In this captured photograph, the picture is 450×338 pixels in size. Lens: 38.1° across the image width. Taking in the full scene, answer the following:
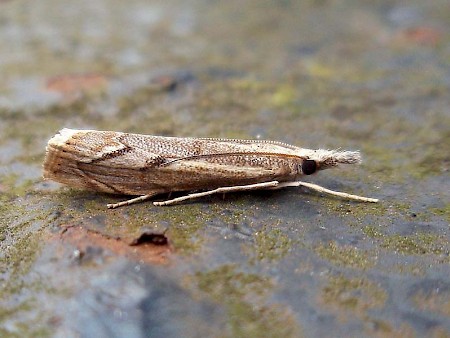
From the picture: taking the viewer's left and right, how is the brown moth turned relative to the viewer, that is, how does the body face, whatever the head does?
facing to the right of the viewer
